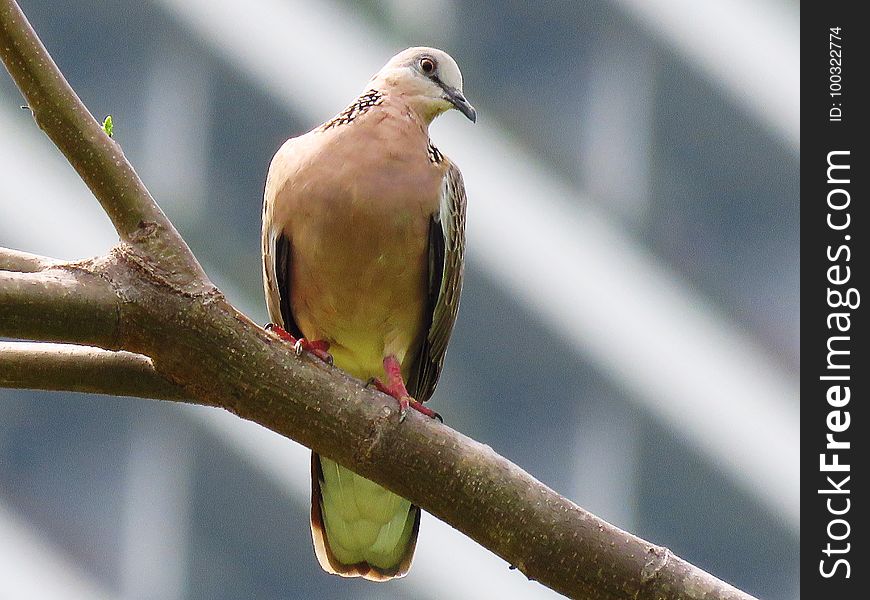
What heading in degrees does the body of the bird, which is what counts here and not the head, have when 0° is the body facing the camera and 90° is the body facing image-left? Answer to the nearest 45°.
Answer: approximately 0°
